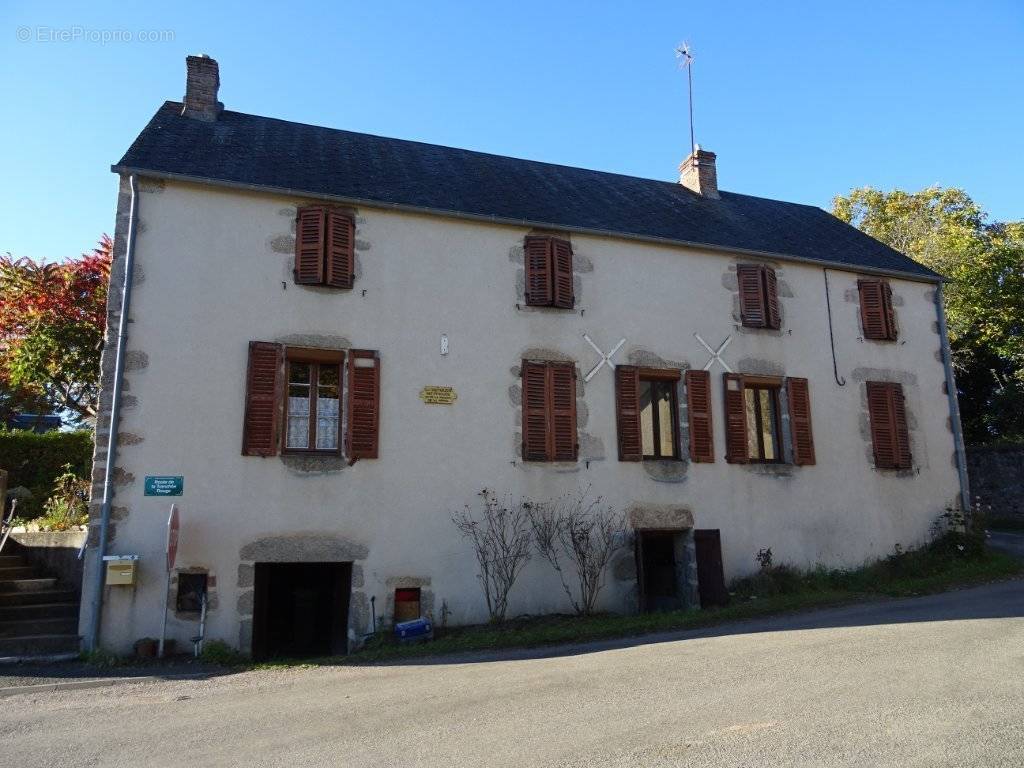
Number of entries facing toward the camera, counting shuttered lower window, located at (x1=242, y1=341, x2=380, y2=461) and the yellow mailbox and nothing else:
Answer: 2

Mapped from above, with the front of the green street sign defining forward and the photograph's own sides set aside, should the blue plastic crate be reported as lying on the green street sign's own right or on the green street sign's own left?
on the green street sign's own left

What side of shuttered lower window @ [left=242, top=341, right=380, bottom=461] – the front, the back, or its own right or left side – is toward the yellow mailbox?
right

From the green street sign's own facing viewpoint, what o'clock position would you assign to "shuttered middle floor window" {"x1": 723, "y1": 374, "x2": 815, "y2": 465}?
The shuttered middle floor window is roughly at 9 o'clock from the green street sign.

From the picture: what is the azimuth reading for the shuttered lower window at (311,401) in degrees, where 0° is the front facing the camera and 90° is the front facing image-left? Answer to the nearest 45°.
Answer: approximately 0°

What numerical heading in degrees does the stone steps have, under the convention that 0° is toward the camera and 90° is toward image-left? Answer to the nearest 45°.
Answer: approximately 0°
